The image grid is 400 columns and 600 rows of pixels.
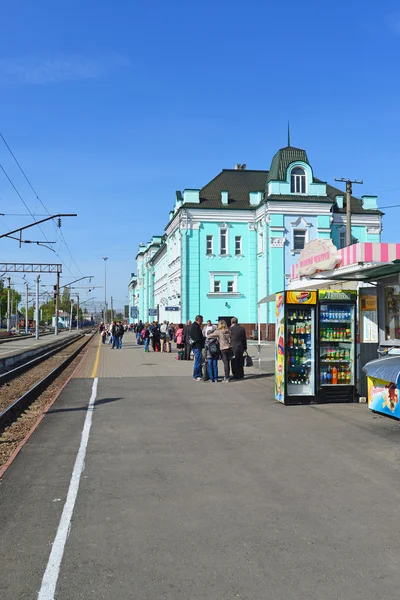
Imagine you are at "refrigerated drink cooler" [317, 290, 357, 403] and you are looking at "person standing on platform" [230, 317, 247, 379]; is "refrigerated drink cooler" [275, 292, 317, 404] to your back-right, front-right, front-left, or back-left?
front-left

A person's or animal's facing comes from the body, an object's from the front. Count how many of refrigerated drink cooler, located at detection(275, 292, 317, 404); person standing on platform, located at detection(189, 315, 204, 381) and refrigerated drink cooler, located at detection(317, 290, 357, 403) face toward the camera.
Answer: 2

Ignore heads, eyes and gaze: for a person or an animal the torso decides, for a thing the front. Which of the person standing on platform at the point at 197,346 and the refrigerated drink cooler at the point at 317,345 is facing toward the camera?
the refrigerated drink cooler

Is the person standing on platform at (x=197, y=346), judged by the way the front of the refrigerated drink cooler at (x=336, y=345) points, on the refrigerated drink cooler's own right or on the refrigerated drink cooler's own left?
on the refrigerated drink cooler's own right

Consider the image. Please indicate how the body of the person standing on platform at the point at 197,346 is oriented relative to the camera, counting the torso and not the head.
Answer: to the viewer's right

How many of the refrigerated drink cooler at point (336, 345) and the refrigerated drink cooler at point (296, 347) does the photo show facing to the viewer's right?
0

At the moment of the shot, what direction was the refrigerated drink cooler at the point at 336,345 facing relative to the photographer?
facing the viewer

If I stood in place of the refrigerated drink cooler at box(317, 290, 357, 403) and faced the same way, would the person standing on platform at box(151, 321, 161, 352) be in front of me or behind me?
behind

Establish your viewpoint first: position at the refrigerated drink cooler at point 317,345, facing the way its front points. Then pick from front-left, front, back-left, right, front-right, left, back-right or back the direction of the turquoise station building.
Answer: back

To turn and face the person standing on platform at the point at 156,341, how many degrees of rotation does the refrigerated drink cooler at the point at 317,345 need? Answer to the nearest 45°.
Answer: approximately 135° to its right

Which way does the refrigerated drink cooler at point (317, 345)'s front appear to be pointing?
toward the camera

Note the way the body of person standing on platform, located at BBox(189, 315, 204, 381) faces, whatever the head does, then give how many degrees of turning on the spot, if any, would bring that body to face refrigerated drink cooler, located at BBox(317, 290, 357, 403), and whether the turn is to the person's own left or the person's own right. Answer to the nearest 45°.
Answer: approximately 45° to the person's own right

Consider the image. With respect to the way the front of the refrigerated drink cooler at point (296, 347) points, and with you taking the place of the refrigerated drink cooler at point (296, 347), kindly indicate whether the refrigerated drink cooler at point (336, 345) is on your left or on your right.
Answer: on your left

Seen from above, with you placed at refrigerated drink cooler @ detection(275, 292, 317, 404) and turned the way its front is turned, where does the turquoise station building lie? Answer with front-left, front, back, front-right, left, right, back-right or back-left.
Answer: back
